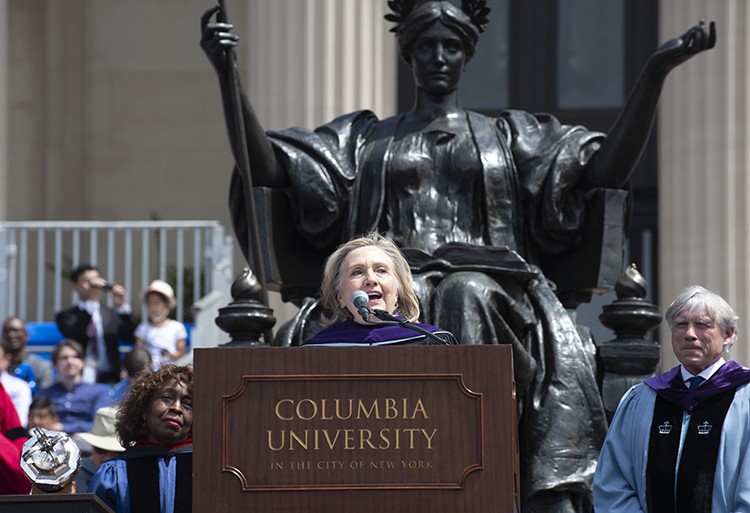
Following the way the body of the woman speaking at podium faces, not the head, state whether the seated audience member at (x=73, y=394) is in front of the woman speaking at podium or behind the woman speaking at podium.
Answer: behind

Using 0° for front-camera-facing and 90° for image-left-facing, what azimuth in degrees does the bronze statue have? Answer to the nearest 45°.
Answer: approximately 0°

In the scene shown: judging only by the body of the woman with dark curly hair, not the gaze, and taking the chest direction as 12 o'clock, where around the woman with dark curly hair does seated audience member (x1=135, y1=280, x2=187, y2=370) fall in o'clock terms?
The seated audience member is roughly at 6 o'clock from the woman with dark curly hair.

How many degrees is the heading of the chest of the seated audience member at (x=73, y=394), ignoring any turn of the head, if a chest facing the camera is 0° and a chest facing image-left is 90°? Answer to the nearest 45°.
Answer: approximately 0°

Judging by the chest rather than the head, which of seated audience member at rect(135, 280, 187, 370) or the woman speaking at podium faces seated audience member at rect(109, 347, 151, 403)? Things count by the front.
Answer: seated audience member at rect(135, 280, 187, 370)

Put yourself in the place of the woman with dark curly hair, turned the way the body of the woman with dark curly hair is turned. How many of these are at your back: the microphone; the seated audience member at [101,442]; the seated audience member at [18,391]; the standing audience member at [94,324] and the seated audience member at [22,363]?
4
